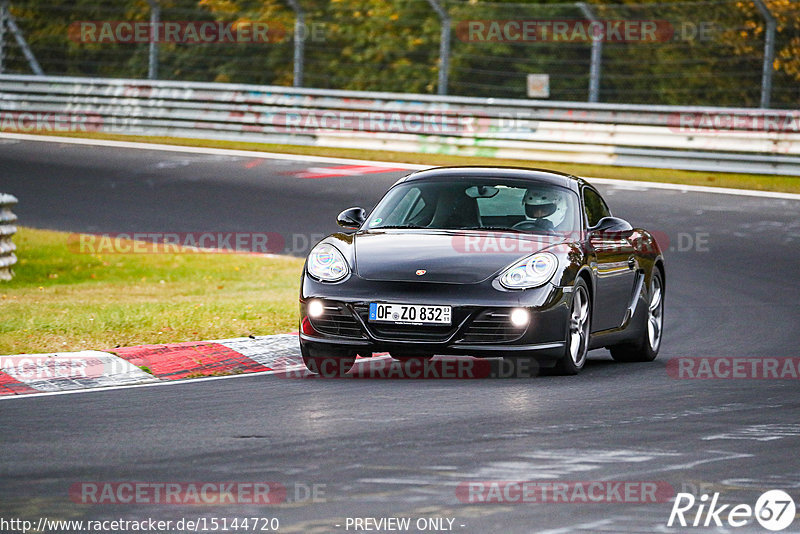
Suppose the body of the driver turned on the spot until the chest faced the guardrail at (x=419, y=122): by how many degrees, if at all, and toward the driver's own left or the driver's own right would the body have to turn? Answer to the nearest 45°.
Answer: approximately 180°

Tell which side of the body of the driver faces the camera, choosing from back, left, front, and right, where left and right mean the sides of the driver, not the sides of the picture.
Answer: front

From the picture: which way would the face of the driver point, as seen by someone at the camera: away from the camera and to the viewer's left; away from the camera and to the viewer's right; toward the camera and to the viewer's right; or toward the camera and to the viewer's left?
toward the camera and to the viewer's left

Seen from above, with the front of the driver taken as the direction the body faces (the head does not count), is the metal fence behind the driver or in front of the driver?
behind
